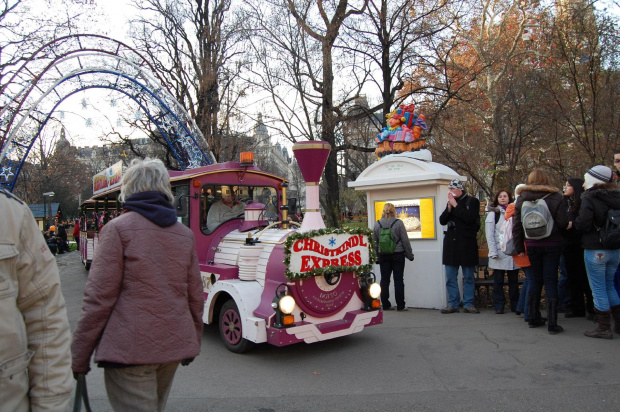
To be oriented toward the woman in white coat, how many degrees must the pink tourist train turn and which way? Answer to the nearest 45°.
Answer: approximately 45° to its left

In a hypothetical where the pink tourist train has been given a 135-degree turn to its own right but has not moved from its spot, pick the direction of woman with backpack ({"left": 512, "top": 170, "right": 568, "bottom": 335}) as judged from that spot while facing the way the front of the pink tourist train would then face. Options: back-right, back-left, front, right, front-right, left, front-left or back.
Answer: back

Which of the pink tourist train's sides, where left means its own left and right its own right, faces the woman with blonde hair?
left

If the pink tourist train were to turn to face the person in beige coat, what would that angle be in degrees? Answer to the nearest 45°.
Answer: approximately 45° to its right

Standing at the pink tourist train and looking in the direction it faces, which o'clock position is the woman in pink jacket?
The woman in pink jacket is roughly at 2 o'clock from the pink tourist train.

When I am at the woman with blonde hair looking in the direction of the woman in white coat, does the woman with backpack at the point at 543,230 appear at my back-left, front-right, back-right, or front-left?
front-right

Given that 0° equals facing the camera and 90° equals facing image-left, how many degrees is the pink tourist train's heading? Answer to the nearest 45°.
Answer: approximately 315°

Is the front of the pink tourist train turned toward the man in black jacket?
no

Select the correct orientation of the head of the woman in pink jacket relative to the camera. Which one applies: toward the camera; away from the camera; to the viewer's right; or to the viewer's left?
away from the camera

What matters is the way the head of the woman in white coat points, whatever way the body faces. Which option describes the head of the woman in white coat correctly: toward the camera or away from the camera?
toward the camera

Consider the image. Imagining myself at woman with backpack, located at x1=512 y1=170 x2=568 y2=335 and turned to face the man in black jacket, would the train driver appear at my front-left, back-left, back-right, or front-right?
front-left
